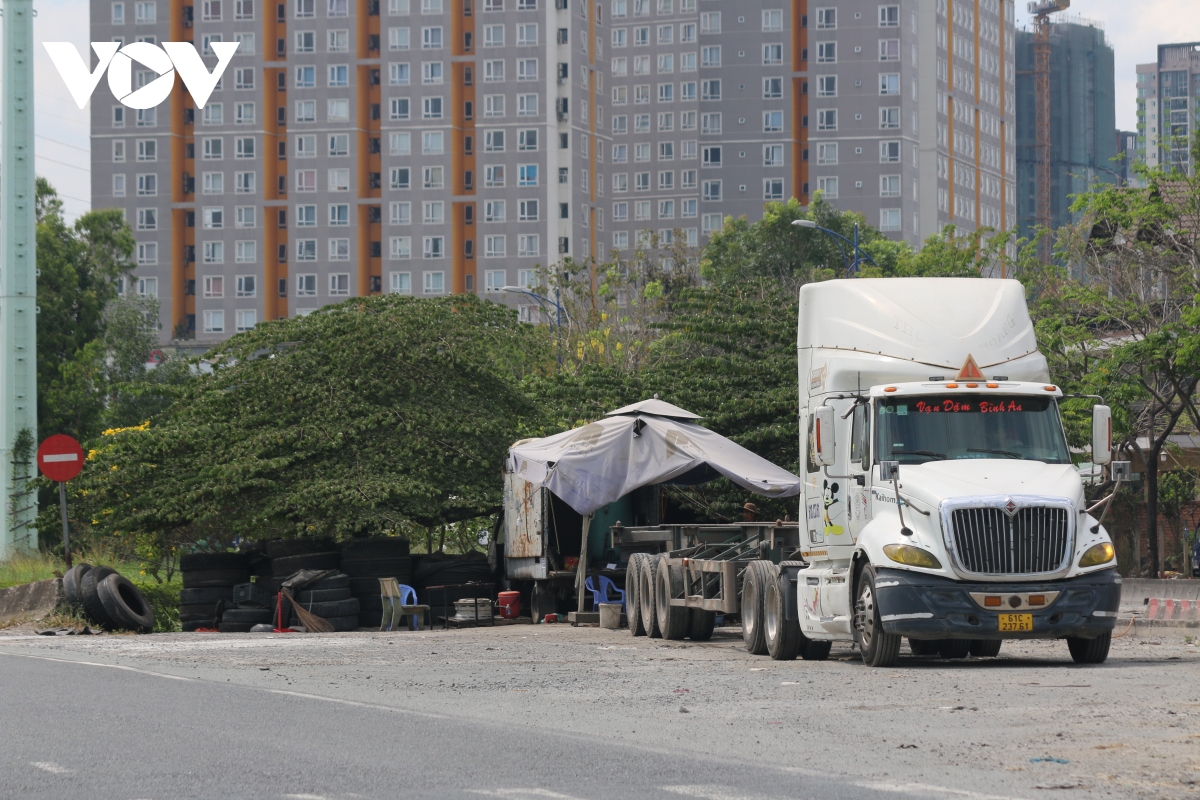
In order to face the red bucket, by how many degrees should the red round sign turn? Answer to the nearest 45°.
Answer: approximately 90° to its left

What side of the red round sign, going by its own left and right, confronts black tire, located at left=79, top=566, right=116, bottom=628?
front

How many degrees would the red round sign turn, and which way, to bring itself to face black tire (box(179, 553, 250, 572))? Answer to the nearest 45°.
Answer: approximately 90° to its left

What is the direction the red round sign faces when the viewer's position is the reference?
facing the viewer

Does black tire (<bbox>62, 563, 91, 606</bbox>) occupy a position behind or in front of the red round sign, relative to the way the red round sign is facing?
in front

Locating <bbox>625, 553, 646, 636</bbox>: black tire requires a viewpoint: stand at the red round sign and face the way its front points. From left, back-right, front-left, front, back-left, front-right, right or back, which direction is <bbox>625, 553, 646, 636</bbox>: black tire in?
front-left

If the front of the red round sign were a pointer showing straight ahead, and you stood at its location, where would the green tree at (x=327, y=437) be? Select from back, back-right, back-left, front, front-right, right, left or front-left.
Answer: left

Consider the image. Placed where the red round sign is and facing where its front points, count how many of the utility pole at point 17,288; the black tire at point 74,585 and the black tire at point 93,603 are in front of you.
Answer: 2

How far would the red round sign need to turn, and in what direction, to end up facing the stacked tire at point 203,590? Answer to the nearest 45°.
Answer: approximately 45° to its left
